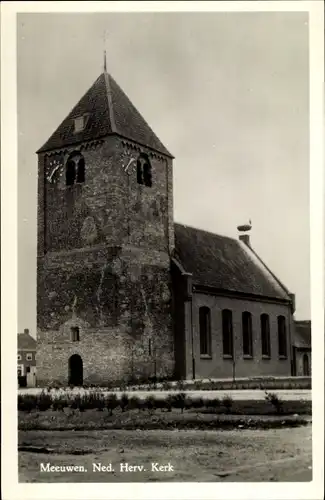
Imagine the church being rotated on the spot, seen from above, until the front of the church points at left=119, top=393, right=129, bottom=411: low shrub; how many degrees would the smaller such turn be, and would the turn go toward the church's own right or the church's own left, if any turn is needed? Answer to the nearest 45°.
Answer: approximately 45° to the church's own left

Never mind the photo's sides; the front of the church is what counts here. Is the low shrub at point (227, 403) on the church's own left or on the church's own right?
on the church's own left

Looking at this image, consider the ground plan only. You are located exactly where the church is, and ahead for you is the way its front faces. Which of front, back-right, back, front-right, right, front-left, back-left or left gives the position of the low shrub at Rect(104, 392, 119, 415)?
front-left

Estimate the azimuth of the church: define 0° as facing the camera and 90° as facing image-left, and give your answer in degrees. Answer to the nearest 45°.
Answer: approximately 45°
